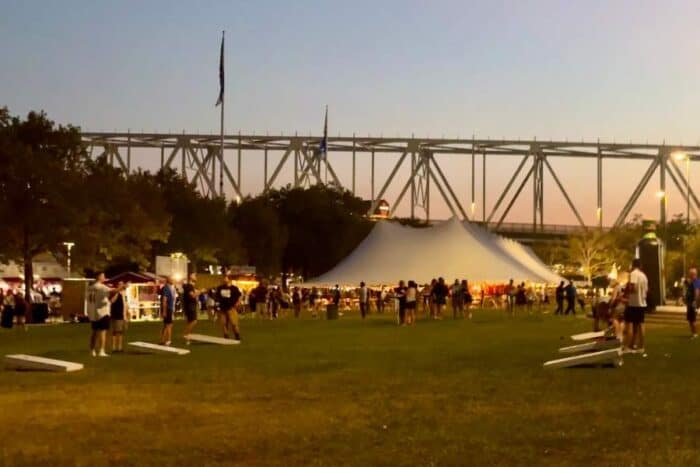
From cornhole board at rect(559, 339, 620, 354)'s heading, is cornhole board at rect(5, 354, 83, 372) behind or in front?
in front

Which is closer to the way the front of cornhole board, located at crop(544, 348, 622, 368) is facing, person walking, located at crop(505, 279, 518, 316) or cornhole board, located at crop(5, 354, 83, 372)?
the cornhole board

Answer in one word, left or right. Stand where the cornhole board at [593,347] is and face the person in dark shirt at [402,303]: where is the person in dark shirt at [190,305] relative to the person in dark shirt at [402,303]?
left

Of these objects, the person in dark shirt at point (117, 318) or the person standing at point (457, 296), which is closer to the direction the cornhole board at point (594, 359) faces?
the person in dark shirt

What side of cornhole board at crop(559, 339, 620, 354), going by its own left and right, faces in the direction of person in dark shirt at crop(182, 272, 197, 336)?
front

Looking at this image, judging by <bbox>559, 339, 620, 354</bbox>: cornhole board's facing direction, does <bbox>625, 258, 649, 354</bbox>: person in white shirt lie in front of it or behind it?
behind

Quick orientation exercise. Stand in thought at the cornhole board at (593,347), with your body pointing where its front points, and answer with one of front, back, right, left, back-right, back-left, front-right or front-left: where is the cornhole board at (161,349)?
front

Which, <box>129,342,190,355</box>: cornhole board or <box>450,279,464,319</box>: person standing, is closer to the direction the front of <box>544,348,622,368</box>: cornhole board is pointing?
the cornhole board

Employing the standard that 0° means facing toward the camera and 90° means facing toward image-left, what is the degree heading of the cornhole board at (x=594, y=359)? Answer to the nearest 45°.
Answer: approximately 90°

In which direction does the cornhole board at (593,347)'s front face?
to the viewer's left

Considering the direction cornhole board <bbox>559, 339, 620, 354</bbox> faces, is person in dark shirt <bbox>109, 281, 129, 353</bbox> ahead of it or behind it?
ahead

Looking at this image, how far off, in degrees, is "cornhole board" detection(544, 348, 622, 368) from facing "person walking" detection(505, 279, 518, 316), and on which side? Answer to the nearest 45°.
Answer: approximately 90° to its right

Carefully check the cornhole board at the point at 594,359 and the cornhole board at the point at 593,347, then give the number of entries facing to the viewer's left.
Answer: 2
